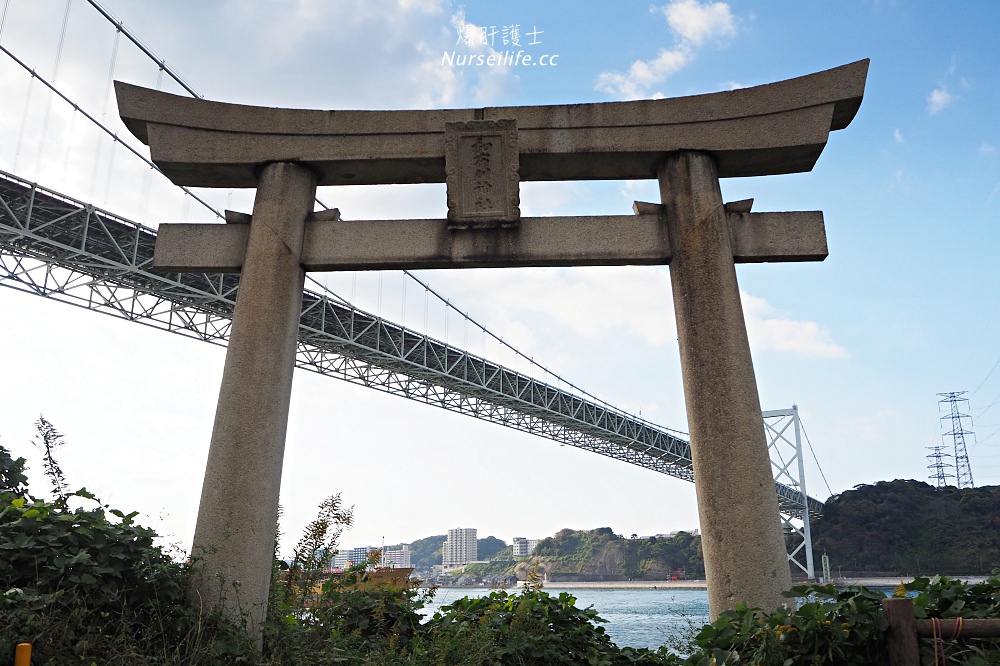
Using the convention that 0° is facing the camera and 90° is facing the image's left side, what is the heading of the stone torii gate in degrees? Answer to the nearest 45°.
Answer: approximately 0°
